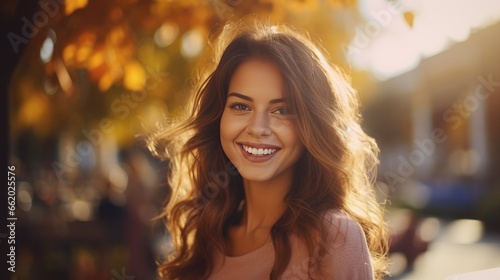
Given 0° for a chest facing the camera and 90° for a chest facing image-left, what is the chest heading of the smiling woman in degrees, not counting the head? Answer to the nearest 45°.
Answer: approximately 45°
